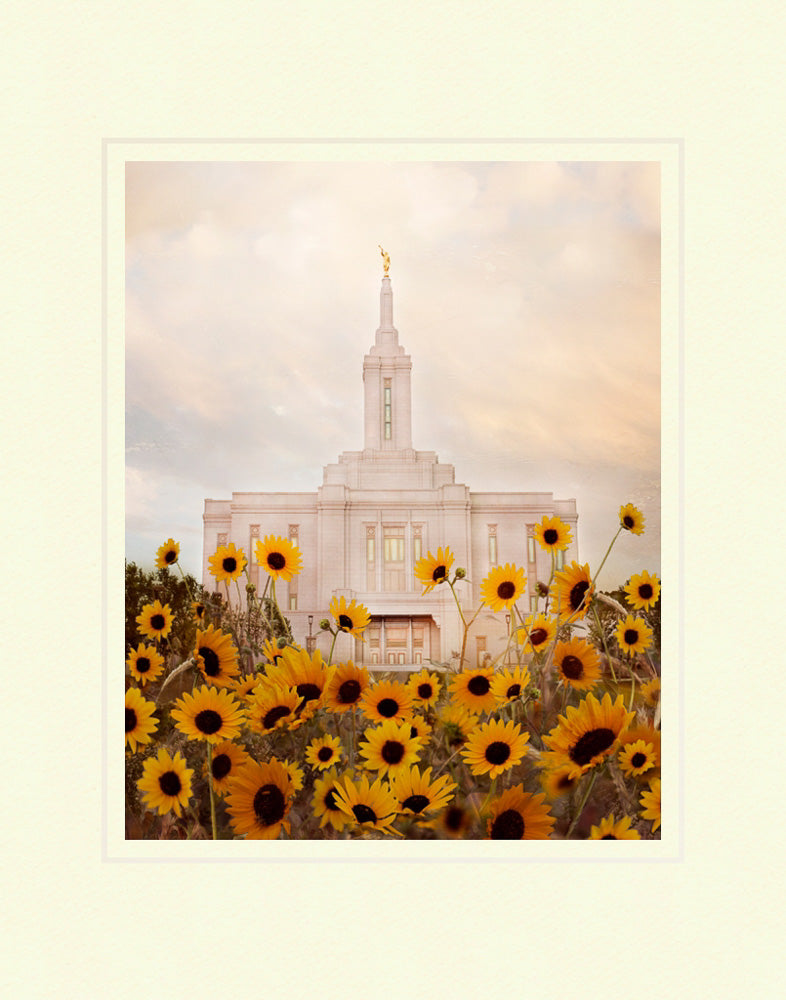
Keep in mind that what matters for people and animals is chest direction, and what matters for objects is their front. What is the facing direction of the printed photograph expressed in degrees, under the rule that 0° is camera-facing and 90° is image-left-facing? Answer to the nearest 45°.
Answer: approximately 0°
